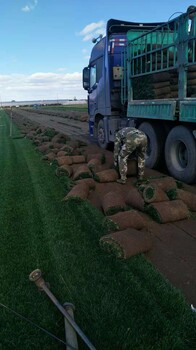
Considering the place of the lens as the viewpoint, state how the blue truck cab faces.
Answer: facing away from the viewer and to the left of the viewer

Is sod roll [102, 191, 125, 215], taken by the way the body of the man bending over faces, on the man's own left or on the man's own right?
on the man's own left

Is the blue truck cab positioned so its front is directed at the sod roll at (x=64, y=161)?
no

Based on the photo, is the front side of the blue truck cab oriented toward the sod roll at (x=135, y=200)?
no

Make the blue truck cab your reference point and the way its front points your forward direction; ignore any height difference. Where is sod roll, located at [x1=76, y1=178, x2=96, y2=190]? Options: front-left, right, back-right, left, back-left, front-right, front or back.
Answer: back-left

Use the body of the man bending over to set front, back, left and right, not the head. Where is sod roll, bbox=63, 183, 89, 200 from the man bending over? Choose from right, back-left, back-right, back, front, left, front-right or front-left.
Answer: left

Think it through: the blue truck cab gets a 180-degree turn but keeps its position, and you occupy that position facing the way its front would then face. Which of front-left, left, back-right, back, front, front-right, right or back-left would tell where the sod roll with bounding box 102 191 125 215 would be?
front-right

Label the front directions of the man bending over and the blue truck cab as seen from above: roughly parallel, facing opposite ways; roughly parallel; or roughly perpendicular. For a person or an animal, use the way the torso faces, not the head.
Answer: roughly parallel

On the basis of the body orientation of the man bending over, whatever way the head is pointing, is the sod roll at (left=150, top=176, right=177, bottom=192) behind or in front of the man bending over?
behind

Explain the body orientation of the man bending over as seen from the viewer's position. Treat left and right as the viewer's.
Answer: facing away from the viewer and to the left of the viewer

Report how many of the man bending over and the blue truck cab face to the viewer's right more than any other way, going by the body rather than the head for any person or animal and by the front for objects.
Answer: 0

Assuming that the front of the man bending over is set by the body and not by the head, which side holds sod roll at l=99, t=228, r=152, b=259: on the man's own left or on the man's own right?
on the man's own left
